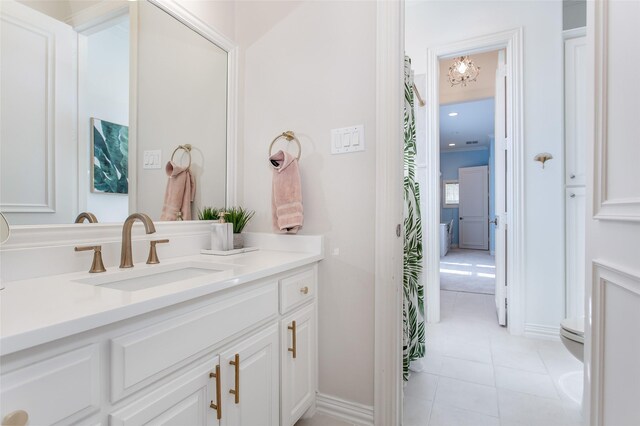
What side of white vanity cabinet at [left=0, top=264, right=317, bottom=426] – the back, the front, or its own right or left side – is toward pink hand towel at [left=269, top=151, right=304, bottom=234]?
left

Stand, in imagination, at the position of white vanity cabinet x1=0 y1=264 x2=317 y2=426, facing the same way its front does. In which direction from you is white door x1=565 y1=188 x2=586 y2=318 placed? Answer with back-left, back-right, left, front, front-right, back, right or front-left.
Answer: front-left

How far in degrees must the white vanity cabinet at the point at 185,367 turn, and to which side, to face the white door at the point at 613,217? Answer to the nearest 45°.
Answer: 0° — it already faces it

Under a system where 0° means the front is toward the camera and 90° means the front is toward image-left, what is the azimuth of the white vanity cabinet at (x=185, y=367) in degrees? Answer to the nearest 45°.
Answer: approximately 315°
